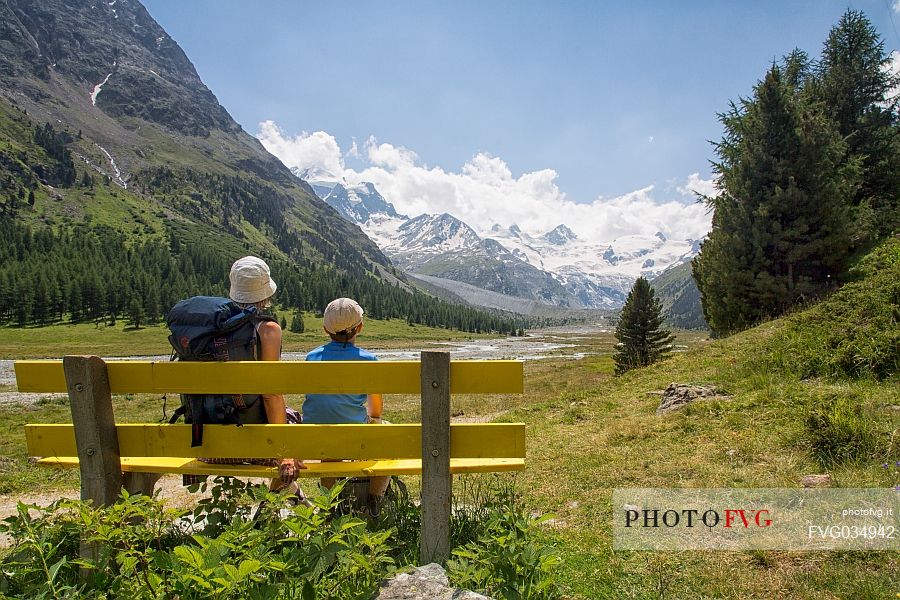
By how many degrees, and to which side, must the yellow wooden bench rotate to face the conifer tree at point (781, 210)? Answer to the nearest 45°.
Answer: approximately 45° to its right

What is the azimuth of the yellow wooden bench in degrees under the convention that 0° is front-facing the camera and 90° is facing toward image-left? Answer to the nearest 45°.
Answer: approximately 180°

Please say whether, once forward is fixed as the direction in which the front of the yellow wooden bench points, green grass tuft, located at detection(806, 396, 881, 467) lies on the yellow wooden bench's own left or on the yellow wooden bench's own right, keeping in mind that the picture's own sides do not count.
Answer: on the yellow wooden bench's own right

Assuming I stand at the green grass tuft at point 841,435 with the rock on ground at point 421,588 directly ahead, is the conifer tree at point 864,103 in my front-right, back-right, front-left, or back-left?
back-right

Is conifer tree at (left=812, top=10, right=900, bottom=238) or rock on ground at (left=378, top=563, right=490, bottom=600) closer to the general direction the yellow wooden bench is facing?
the conifer tree

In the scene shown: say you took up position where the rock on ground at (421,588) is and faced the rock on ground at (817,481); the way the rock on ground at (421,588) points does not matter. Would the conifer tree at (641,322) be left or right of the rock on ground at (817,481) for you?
left

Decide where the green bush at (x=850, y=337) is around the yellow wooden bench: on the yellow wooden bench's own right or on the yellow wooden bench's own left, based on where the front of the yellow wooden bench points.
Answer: on the yellow wooden bench's own right

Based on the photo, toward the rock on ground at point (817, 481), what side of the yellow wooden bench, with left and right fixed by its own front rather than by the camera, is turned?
right

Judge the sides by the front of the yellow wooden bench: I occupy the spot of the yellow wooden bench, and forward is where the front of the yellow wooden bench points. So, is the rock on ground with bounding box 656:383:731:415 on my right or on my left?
on my right

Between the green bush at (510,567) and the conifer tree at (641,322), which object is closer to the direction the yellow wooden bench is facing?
the conifer tree
